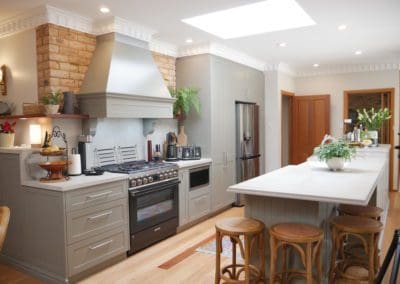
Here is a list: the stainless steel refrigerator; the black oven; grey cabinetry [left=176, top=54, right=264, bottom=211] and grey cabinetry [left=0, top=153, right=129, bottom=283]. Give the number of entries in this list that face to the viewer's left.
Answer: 0

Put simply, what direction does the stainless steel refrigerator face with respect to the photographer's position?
facing the viewer and to the right of the viewer

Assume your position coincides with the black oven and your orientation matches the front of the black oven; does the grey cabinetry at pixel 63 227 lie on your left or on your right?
on your right

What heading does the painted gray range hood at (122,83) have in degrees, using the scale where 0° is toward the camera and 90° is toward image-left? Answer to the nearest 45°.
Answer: approximately 315°

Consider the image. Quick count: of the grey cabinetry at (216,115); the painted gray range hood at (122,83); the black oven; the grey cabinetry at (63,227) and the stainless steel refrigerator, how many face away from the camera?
0

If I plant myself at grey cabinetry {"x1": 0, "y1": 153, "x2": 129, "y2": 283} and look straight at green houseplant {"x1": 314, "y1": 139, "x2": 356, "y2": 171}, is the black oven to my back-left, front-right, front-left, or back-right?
front-left

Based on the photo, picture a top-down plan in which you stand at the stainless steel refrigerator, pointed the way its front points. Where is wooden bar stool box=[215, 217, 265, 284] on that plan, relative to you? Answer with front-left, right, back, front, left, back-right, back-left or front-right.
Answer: front-right

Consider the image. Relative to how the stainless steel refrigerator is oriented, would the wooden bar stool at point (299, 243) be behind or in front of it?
in front

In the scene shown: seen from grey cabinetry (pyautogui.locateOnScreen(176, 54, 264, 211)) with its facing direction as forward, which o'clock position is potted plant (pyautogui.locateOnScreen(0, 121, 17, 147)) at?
The potted plant is roughly at 3 o'clock from the grey cabinetry.

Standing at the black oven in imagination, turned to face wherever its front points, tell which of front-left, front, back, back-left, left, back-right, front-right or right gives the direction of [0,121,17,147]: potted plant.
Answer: back-right

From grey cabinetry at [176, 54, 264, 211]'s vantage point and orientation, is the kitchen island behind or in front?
in front

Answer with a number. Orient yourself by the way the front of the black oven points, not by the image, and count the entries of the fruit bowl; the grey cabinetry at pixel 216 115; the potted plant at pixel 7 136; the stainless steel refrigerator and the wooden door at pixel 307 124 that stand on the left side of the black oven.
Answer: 3
